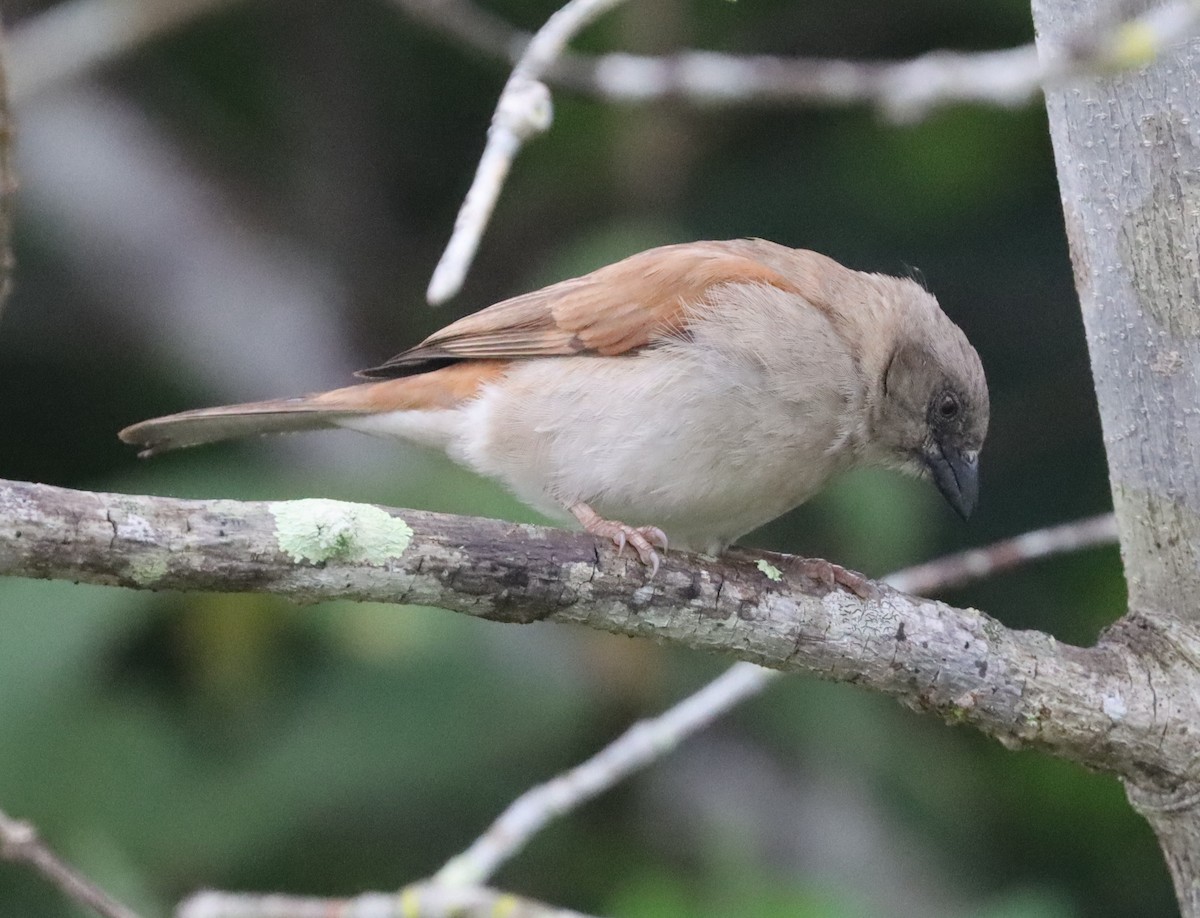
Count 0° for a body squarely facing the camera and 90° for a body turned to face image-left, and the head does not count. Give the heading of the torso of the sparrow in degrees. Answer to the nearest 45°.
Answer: approximately 270°

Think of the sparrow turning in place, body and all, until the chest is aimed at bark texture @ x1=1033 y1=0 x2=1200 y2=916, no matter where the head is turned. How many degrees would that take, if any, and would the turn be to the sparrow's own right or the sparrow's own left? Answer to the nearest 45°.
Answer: approximately 45° to the sparrow's own right

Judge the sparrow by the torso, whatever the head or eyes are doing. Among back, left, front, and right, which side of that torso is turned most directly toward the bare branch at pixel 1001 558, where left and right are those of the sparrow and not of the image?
front

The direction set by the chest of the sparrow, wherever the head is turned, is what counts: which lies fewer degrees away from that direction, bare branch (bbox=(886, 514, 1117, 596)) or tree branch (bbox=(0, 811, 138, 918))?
the bare branch

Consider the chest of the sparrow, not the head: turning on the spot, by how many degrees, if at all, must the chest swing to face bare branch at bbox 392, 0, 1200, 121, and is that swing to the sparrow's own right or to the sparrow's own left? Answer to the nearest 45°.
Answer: approximately 90° to the sparrow's own right
